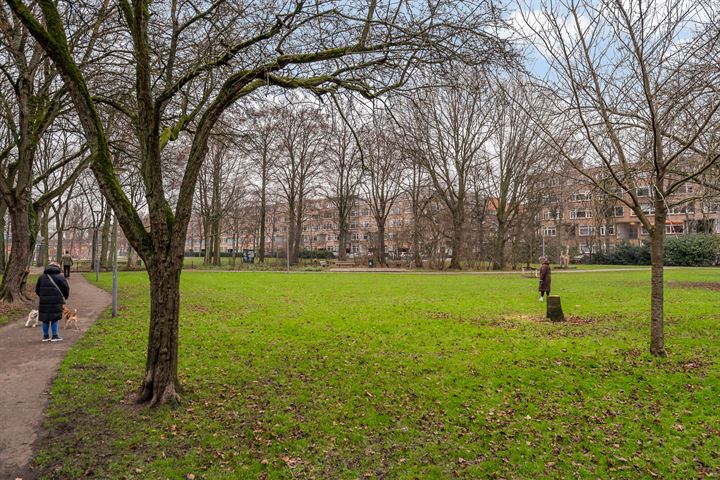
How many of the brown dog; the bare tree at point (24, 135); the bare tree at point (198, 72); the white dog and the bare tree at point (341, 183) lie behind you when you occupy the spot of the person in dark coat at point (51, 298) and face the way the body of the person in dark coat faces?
1

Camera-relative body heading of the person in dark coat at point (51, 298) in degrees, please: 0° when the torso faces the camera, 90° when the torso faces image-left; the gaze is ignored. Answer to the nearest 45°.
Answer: approximately 180°

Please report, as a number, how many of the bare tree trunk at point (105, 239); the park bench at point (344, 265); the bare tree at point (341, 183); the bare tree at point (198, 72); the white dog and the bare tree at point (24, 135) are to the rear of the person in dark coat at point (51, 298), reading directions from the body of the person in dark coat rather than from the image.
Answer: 1

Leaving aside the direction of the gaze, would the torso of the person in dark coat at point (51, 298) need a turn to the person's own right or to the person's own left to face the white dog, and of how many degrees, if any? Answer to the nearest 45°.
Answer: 0° — they already face it

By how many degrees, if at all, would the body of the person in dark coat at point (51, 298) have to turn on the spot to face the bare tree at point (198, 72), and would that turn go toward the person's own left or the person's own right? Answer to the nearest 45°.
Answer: approximately 180°

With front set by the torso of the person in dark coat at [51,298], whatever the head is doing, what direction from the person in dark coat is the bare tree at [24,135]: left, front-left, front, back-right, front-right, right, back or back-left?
front

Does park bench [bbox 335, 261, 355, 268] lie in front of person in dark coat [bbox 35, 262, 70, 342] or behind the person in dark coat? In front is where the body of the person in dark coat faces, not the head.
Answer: in front

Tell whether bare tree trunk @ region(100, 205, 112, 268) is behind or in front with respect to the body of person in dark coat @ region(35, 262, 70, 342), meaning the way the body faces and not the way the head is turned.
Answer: in front

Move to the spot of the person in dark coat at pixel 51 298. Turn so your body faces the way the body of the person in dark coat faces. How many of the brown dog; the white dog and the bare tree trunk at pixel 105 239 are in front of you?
3

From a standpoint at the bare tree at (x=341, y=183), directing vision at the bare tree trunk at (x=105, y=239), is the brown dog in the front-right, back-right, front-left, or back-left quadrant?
front-left

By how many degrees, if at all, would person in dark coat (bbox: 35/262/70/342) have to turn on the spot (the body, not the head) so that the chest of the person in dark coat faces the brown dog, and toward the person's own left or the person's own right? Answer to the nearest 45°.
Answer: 0° — they already face it
